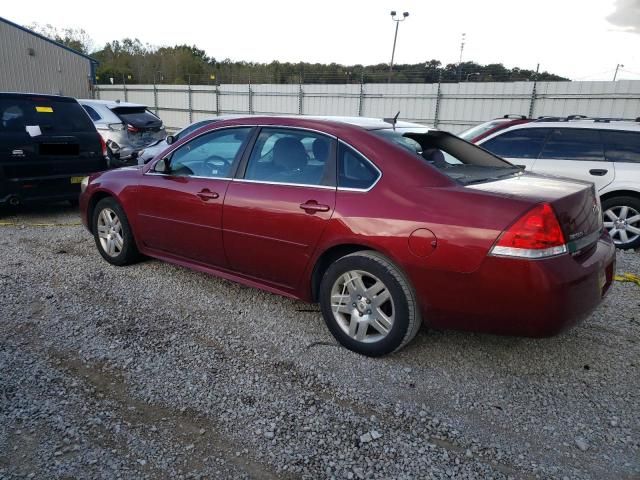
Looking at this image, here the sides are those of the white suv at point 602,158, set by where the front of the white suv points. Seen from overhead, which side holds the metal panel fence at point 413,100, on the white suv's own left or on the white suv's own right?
on the white suv's own right

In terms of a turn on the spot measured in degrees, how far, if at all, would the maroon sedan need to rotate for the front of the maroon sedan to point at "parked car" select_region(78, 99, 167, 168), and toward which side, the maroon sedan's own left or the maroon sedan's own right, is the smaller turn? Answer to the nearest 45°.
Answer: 0° — it already faces it

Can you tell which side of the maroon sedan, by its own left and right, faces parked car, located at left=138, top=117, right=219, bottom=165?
front

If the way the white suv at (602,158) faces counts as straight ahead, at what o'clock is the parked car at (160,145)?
The parked car is roughly at 12 o'clock from the white suv.

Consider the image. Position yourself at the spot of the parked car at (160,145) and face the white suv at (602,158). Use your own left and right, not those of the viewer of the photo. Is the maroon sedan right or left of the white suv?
right

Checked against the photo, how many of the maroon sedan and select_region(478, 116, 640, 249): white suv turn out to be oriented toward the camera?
0

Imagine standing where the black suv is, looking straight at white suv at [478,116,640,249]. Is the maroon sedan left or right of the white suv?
right

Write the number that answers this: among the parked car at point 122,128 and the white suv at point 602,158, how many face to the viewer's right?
0

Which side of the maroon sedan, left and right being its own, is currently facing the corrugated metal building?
front

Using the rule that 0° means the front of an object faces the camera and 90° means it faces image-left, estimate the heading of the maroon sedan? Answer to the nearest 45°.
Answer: approximately 135°

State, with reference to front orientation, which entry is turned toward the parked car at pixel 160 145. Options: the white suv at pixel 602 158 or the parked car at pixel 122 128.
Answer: the white suv

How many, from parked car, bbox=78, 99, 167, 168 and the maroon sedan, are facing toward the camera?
0
